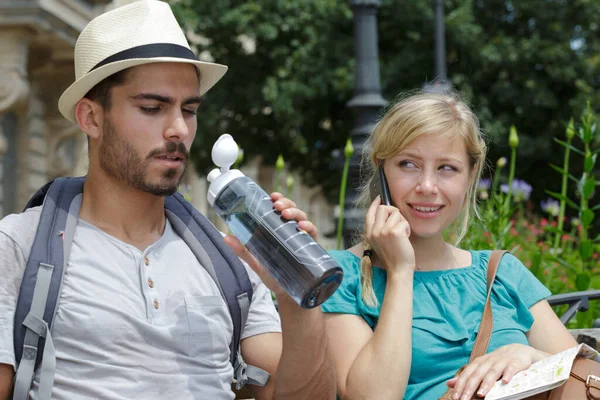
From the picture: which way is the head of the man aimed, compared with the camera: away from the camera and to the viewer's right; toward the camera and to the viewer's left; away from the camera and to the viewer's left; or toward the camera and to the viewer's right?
toward the camera and to the viewer's right

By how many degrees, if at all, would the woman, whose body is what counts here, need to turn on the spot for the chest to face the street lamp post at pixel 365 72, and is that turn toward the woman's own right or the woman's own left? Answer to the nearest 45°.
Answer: approximately 180°

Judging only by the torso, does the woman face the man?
no

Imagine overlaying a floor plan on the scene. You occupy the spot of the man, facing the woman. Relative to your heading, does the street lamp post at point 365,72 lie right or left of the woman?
left

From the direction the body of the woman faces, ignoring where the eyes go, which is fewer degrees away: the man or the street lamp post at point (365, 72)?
the man

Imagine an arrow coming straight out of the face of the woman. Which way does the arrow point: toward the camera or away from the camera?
toward the camera

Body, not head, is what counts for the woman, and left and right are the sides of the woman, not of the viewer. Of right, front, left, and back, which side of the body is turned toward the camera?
front
